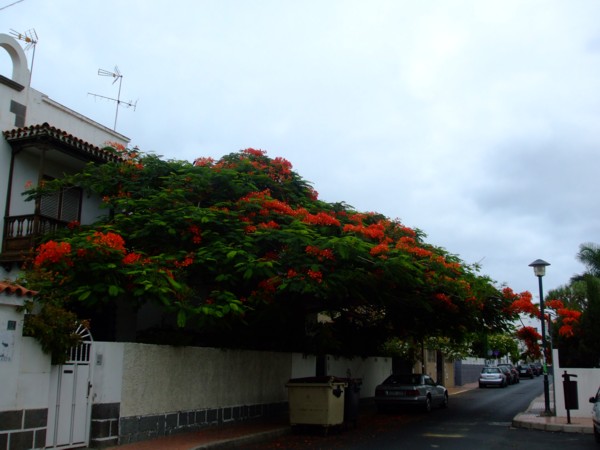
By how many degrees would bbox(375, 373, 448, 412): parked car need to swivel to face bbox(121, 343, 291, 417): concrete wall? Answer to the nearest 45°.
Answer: approximately 180°

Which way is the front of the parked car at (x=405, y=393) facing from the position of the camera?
facing away from the viewer and to the right of the viewer

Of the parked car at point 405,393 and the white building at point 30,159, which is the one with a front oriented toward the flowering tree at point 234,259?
the white building

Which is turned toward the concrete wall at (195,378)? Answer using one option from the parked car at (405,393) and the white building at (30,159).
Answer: the white building

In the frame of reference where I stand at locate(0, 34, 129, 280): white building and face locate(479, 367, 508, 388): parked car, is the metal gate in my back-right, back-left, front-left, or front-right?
back-right

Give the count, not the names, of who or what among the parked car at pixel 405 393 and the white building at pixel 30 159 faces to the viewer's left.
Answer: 0

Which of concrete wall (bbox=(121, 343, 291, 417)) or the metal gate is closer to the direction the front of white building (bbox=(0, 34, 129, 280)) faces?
the concrete wall

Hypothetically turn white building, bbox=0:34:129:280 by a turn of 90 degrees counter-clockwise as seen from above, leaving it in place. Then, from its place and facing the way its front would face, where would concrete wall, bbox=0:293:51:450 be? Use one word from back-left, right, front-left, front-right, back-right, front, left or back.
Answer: back-right

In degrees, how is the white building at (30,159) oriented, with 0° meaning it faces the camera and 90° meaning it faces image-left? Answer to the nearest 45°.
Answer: approximately 315°

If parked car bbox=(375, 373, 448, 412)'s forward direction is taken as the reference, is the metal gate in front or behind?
behind

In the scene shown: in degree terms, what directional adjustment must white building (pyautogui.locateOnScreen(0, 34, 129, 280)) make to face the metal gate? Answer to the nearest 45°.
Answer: approximately 45° to its right
